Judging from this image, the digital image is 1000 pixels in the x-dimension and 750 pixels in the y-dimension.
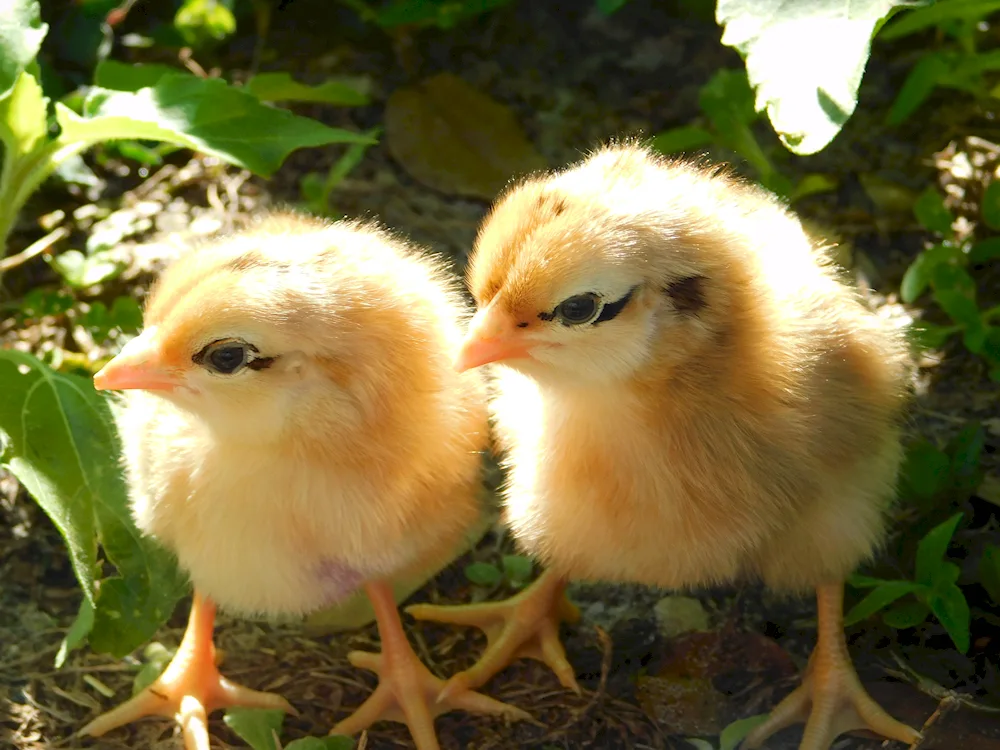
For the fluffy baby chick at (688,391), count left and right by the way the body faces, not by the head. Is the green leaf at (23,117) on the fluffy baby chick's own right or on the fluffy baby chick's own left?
on the fluffy baby chick's own right

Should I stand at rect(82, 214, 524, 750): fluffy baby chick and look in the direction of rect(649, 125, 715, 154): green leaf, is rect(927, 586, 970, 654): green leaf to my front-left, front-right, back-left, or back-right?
front-right

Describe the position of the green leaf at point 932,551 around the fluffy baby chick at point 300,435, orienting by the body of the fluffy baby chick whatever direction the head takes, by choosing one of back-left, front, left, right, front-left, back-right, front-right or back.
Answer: back-left

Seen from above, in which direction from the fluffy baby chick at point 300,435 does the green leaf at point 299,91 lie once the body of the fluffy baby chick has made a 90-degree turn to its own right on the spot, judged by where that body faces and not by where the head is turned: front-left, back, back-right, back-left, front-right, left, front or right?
front-right

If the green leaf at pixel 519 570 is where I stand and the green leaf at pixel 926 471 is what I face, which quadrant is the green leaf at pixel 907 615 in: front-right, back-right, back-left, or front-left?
front-right

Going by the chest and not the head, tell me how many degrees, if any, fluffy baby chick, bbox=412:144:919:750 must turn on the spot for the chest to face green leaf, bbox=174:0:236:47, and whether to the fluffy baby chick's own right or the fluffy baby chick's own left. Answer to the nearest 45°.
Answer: approximately 90° to the fluffy baby chick's own right

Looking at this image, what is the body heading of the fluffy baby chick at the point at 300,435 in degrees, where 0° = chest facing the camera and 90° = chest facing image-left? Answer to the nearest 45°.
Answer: approximately 45°

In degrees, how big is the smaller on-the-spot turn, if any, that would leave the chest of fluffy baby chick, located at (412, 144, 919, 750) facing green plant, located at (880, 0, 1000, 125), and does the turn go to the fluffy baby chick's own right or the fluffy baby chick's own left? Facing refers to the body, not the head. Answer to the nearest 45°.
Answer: approximately 135° to the fluffy baby chick's own right

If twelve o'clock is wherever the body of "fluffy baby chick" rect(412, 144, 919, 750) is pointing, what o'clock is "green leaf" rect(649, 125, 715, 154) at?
The green leaf is roughly at 4 o'clock from the fluffy baby chick.

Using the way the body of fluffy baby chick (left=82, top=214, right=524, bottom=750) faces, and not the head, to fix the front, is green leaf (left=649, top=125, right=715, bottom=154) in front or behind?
behind

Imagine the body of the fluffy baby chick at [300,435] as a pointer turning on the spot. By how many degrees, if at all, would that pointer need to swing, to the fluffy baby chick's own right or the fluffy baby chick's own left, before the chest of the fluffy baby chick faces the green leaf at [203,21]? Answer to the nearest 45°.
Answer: approximately 135° to the fluffy baby chick's own right

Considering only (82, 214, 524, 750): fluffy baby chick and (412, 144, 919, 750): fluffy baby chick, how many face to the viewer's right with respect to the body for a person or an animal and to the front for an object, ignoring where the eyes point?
0

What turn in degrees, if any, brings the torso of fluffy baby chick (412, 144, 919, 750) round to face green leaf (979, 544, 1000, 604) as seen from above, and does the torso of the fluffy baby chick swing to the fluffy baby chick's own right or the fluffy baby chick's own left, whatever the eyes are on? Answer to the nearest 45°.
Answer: approximately 180°

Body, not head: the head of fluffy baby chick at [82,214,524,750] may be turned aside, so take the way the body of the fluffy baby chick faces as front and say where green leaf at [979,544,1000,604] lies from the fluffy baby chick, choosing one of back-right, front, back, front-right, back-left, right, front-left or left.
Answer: back-left

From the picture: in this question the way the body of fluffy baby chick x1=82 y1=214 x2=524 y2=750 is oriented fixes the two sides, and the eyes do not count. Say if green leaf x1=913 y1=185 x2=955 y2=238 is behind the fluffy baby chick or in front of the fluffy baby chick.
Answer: behind

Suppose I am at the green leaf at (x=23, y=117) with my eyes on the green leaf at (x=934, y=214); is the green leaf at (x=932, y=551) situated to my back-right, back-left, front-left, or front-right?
front-right

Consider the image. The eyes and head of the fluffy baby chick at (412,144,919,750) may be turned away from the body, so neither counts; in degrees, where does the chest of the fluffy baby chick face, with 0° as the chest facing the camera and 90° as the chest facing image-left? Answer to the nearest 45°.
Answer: approximately 45°
